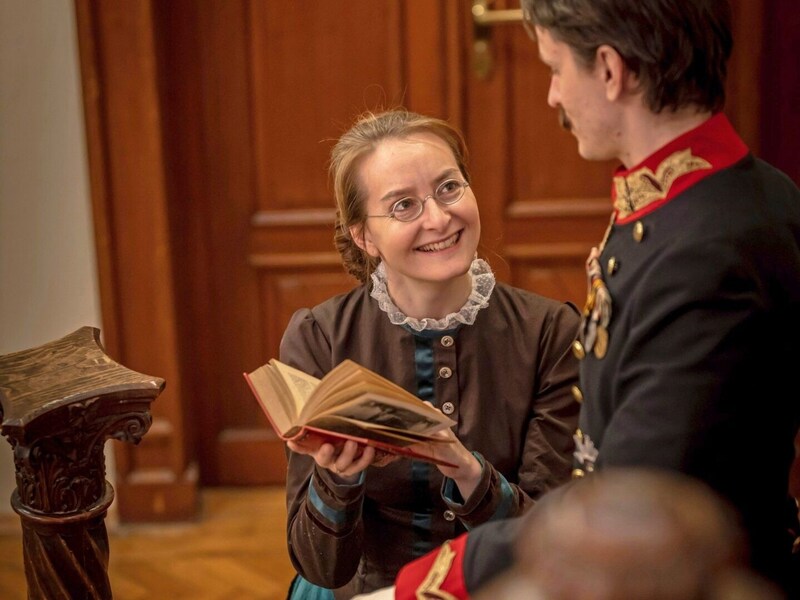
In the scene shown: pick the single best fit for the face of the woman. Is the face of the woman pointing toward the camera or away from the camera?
toward the camera

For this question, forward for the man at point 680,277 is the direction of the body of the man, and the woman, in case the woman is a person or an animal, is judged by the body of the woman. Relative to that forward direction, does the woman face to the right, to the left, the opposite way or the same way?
to the left

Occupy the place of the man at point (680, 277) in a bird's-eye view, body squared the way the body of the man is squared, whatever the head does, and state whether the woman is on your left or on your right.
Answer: on your right

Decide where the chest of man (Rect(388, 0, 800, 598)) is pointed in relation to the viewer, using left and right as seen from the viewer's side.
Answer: facing to the left of the viewer

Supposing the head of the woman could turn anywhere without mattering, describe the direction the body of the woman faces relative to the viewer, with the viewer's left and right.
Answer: facing the viewer

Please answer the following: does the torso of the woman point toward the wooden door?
no

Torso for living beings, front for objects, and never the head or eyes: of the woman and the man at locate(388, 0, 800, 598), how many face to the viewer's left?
1

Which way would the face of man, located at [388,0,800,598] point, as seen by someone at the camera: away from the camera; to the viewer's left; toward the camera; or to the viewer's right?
to the viewer's left

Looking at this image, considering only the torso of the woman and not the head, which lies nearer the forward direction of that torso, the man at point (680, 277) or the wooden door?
the man
